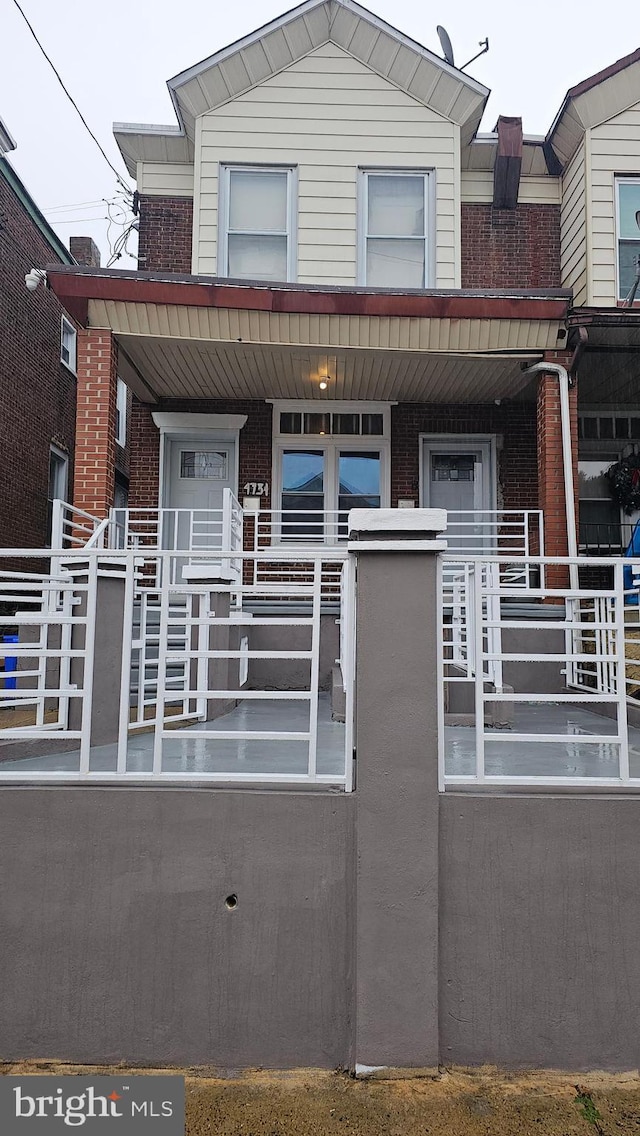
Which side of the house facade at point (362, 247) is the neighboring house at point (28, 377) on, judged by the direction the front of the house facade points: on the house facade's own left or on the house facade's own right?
on the house facade's own right

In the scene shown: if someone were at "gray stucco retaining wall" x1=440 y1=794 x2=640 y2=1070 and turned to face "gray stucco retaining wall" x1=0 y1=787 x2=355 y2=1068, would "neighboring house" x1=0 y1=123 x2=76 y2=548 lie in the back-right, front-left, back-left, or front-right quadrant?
front-right

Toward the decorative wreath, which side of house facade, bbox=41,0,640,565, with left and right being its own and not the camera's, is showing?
left

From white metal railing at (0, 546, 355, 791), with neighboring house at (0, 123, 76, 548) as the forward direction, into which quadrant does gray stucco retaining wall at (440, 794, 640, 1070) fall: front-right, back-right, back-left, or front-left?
back-right

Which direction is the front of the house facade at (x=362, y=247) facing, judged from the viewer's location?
facing the viewer
